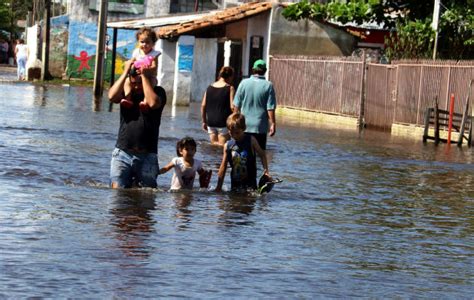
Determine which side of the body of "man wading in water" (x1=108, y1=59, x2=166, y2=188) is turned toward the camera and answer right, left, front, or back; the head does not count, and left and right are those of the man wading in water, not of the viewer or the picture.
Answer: front

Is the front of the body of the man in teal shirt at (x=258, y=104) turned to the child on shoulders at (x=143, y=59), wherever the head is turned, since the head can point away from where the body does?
no

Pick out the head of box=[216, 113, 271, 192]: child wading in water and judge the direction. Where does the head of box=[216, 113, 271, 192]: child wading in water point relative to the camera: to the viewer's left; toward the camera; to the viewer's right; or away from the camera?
toward the camera

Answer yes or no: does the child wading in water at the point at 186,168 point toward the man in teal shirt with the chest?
no

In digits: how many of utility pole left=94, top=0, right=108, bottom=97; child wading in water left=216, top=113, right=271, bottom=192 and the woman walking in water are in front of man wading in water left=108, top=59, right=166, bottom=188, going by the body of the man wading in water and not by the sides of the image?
0

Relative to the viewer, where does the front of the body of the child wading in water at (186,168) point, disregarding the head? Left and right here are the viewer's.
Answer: facing the viewer

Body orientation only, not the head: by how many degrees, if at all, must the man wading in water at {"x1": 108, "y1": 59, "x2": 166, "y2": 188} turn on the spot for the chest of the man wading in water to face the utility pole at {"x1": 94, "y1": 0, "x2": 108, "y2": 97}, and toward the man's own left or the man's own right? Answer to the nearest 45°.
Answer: approximately 180°

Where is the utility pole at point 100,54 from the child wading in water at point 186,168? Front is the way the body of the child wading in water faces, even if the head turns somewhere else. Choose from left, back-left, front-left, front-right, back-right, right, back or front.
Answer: back

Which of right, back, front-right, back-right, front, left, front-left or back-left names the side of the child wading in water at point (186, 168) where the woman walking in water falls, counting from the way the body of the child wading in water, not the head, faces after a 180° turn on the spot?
front
